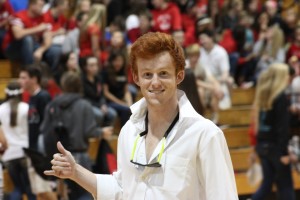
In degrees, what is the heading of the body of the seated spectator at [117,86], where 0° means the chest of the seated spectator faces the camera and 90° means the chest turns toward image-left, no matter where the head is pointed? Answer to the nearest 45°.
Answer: approximately 315°

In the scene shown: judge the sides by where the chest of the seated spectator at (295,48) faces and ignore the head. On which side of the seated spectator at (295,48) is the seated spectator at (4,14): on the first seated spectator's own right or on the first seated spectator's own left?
on the first seated spectator's own right

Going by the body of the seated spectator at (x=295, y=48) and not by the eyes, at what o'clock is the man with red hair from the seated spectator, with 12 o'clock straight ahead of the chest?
The man with red hair is roughly at 12 o'clock from the seated spectator.

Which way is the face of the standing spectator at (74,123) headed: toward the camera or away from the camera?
away from the camera
